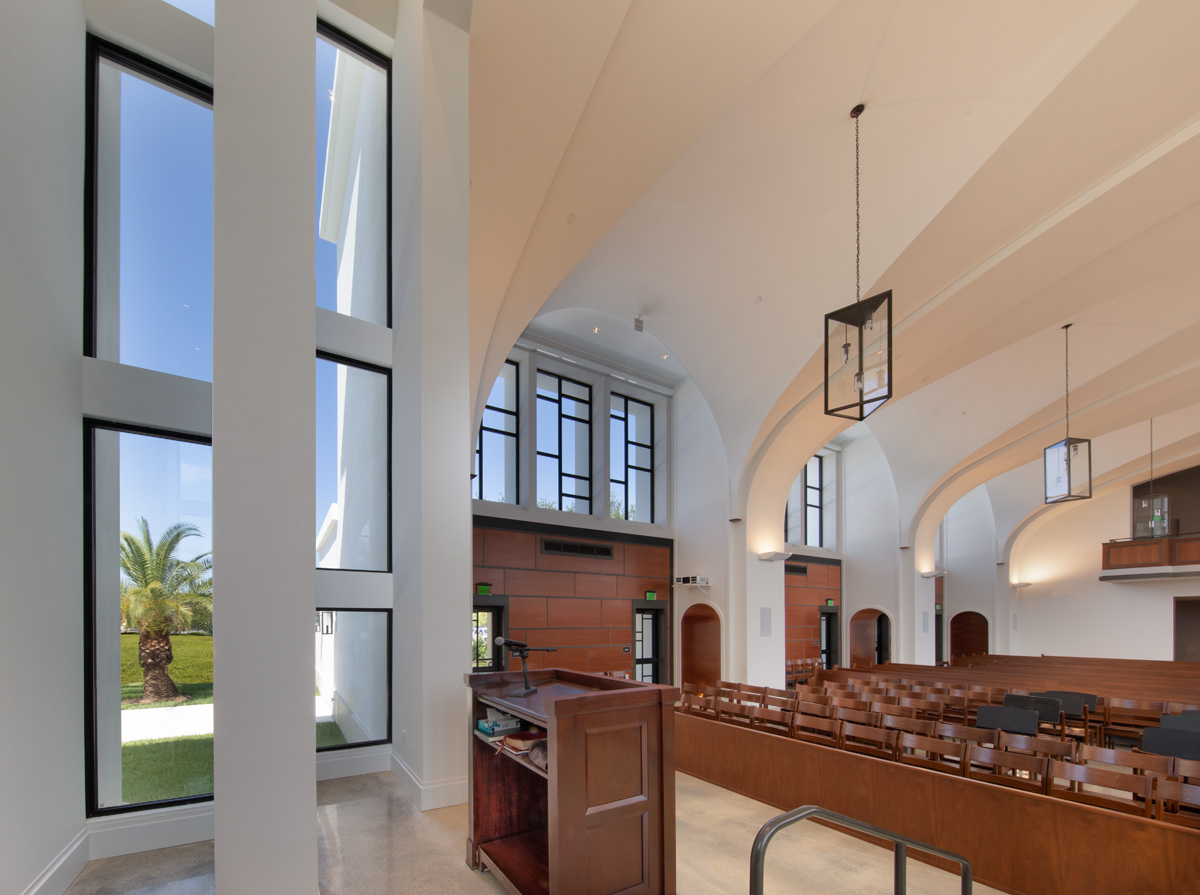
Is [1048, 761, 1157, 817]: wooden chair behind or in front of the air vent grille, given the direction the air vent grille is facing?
in front

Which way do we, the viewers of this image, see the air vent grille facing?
facing the viewer

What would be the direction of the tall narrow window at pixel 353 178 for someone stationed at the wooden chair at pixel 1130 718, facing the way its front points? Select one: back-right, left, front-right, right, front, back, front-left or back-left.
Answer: front
